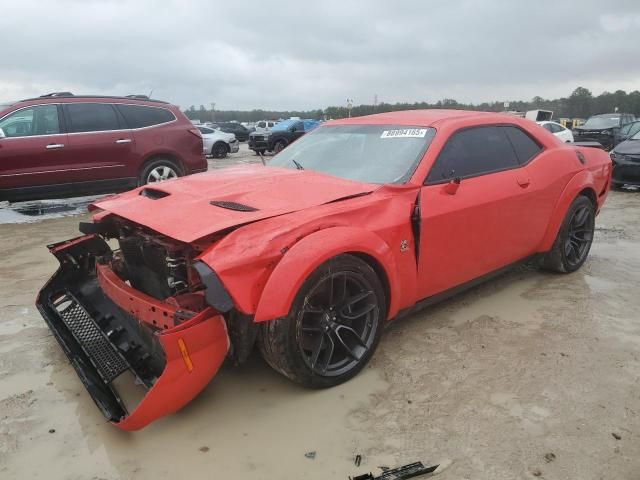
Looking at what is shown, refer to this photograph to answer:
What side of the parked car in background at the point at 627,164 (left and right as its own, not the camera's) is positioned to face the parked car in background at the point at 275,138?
right

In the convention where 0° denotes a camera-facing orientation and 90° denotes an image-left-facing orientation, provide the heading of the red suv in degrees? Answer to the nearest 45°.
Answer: approximately 90°

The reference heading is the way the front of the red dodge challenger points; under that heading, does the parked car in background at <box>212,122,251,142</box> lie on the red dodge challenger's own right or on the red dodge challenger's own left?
on the red dodge challenger's own right

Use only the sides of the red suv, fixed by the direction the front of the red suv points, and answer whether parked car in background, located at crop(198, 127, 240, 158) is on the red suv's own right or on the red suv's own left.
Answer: on the red suv's own right

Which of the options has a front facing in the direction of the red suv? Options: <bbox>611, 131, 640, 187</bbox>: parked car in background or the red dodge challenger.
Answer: the parked car in background

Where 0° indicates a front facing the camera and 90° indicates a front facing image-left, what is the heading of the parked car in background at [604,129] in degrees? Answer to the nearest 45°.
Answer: approximately 45°

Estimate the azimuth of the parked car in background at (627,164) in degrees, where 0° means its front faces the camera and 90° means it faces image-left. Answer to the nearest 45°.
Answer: approximately 45°

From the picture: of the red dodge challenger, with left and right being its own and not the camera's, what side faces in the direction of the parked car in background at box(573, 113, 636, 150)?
back

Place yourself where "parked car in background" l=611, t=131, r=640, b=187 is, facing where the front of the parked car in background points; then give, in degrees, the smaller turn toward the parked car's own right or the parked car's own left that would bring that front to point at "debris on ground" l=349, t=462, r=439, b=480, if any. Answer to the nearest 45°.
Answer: approximately 45° to the parked car's own left

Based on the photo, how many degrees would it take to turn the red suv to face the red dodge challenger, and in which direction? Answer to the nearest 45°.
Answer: approximately 90° to its left
